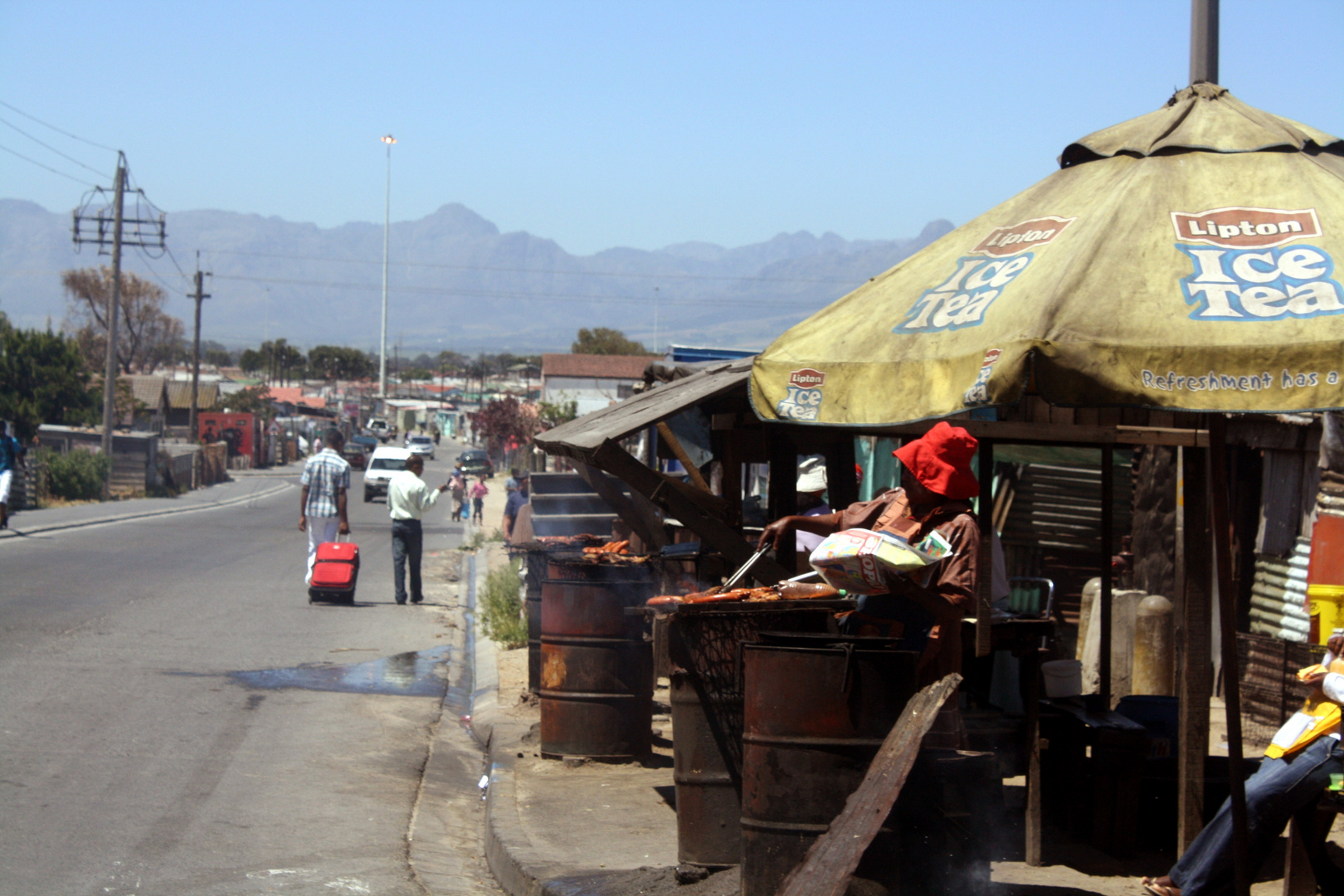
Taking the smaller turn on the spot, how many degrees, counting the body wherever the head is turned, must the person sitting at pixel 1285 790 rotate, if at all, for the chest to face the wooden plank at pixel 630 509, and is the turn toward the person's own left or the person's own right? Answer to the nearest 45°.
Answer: approximately 45° to the person's own right

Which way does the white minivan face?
toward the camera

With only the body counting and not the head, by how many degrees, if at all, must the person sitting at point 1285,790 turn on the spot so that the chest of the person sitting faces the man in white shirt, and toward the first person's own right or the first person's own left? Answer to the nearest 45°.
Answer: approximately 45° to the first person's own right

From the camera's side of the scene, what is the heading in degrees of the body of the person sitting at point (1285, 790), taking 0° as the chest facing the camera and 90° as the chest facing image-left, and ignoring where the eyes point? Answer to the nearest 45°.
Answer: approximately 90°

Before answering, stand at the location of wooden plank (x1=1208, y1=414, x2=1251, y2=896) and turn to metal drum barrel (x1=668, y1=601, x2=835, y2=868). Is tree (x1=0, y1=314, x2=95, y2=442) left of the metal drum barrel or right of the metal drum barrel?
right

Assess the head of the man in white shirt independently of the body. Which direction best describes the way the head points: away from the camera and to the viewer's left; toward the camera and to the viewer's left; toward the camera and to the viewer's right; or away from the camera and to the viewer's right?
away from the camera and to the viewer's right

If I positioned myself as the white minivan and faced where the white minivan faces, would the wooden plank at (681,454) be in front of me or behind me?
in front

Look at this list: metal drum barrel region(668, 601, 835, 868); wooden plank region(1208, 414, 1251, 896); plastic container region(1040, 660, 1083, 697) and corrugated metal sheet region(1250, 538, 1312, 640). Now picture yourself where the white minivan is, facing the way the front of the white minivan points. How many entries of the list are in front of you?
4

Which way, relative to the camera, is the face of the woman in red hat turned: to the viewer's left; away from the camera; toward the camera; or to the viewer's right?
to the viewer's left

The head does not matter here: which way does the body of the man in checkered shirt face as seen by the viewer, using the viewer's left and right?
facing away from the viewer

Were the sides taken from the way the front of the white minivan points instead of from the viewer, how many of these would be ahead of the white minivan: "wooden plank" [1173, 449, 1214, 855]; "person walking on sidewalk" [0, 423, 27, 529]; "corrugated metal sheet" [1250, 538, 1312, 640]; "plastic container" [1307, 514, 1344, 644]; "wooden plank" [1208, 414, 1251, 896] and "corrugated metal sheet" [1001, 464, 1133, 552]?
6

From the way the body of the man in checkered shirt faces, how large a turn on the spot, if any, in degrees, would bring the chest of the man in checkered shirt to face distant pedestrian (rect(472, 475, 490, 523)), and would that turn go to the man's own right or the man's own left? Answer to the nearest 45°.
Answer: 0° — they already face them

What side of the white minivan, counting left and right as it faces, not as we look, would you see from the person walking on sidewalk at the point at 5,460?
front

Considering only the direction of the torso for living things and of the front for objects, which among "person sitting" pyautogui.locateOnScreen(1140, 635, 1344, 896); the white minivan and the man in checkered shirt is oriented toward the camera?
the white minivan
